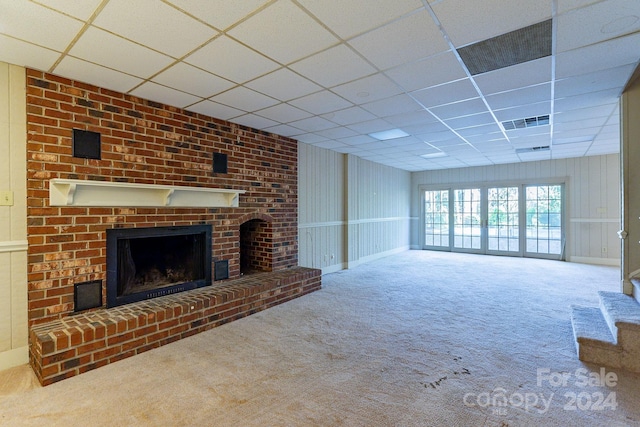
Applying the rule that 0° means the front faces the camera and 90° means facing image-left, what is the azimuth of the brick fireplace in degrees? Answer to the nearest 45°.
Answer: approximately 315°

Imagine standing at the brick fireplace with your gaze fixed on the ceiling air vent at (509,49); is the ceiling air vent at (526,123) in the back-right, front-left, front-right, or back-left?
front-left

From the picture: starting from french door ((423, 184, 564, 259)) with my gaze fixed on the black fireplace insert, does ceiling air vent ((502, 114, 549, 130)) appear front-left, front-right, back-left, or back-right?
front-left

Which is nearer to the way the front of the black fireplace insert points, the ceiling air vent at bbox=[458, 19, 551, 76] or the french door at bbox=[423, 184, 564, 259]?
the ceiling air vent

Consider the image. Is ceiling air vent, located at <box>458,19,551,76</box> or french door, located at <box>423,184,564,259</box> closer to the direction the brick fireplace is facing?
the ceiling air vent

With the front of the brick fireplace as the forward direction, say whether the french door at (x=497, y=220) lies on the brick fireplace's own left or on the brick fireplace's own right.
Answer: on the brick fireplace's own left

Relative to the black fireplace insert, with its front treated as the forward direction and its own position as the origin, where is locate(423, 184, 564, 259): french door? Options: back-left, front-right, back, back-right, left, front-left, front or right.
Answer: front-left

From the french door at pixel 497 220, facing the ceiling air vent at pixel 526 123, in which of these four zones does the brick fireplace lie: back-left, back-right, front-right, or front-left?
front-right

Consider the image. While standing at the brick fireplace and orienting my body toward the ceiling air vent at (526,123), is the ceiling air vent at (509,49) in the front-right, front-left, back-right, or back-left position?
front-right

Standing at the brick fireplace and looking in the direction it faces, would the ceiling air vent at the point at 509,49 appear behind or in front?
in front

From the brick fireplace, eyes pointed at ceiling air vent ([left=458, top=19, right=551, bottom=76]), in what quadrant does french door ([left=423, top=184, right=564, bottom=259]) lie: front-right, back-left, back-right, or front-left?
front-left
